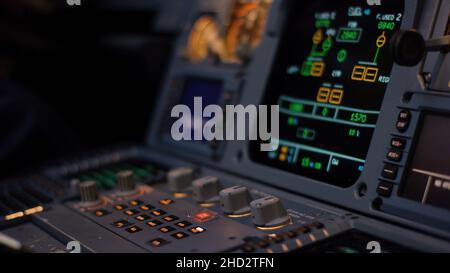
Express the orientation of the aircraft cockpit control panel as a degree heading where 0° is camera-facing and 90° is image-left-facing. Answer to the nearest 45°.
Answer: approximately 45°
